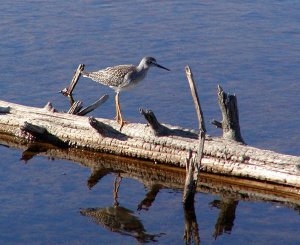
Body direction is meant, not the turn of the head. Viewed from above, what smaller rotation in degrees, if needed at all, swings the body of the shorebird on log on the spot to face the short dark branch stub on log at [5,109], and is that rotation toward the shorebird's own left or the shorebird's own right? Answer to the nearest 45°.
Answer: approximately 180°

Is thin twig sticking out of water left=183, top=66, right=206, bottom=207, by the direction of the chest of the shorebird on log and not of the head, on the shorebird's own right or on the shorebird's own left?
on the shorebird's own right

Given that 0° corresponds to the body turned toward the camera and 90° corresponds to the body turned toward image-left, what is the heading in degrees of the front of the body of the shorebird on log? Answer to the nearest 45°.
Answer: approximately 270°
